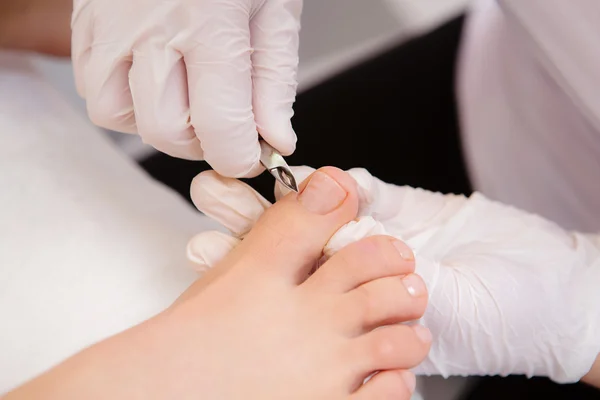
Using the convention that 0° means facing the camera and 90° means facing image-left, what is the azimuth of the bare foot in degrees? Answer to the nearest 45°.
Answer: approximately 270°
